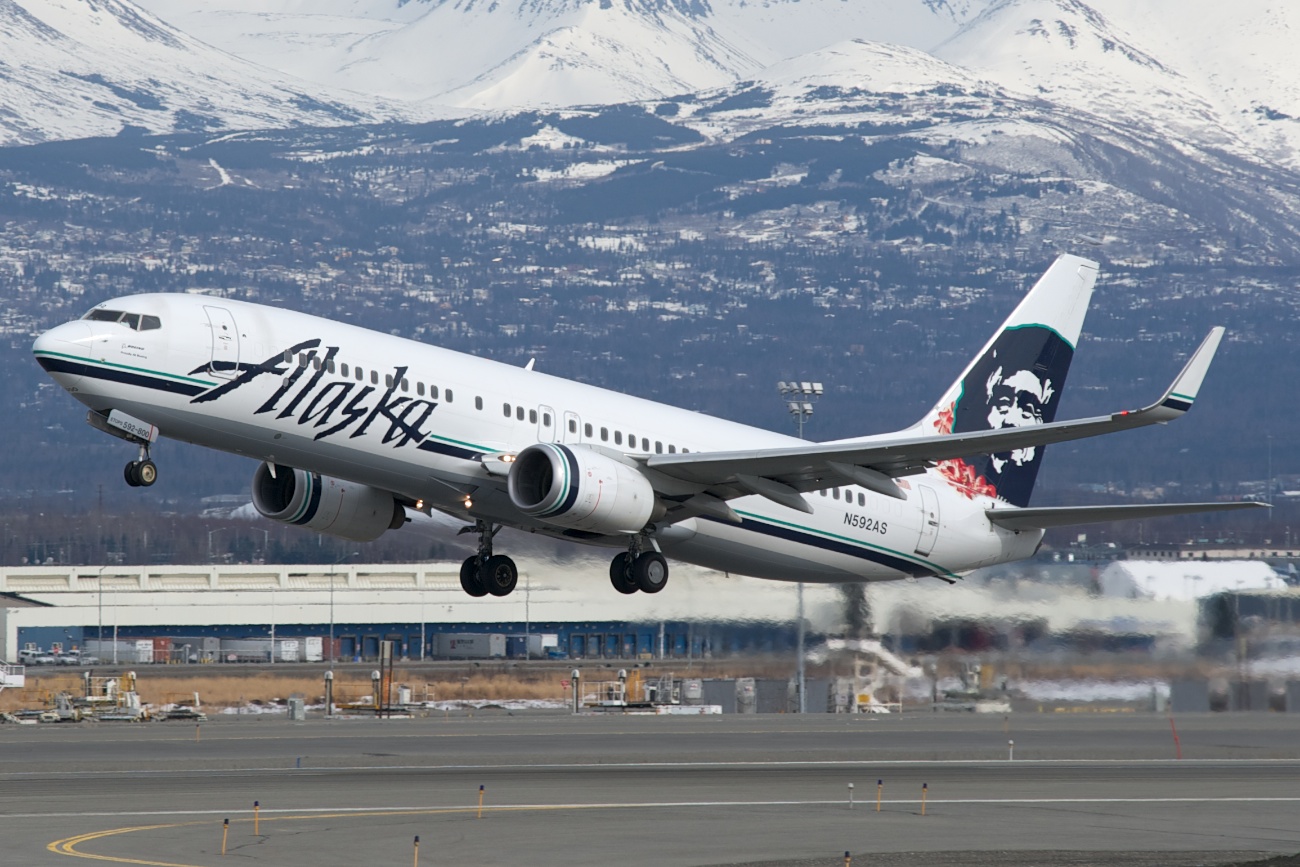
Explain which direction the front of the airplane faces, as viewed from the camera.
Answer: facing the viewer and to the left of the viewer
